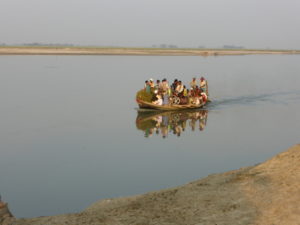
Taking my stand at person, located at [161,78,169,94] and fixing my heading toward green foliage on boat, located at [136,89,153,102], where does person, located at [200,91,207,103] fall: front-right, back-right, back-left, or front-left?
back-left

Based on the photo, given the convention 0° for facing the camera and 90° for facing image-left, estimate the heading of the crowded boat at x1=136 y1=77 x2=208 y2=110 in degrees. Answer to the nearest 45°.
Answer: approximately 90°
